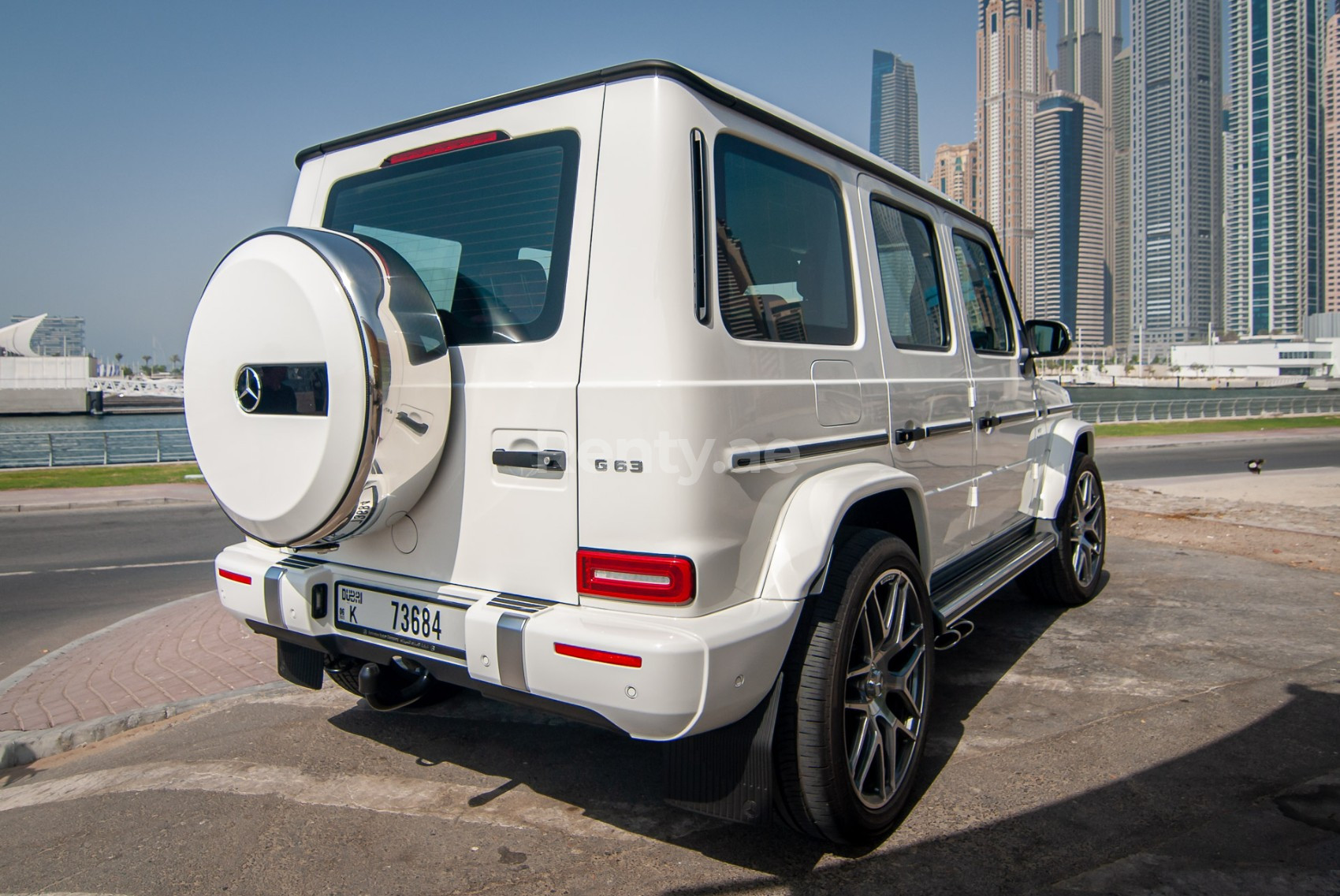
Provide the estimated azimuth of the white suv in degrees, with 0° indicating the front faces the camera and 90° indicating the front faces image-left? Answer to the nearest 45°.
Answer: approximately 225°

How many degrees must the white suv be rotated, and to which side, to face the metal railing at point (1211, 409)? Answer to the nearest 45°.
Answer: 0° — it already faces it

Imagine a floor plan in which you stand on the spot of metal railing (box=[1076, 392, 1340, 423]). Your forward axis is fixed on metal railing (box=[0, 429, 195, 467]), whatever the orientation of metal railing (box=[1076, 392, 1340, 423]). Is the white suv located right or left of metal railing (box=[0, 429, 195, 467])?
left

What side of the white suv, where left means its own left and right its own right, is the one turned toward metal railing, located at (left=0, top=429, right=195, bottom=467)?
left
